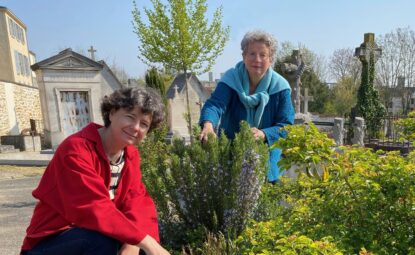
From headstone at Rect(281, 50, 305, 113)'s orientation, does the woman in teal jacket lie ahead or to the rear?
ahead

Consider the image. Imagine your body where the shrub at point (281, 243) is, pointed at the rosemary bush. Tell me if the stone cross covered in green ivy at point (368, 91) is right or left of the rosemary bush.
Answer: right

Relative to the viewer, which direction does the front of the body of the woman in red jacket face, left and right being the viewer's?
facing the viewer and to the right of the viewer

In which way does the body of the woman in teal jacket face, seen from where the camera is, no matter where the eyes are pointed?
toward the camera

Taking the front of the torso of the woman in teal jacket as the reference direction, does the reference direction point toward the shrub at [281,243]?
yes

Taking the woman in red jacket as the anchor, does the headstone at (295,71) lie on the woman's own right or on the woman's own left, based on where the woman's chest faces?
on the woman's own left

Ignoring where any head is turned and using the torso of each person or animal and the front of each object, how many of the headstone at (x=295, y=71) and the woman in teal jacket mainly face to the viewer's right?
0

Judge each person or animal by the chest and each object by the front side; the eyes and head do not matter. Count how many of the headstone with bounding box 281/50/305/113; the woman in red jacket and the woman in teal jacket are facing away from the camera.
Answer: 0

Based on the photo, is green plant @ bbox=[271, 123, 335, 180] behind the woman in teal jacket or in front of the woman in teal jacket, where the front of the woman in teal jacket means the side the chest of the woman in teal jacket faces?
in front

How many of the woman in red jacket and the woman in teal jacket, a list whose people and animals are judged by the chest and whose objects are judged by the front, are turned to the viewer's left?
0

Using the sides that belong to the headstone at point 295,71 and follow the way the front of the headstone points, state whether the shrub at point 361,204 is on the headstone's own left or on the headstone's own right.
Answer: on the headstone's own left
